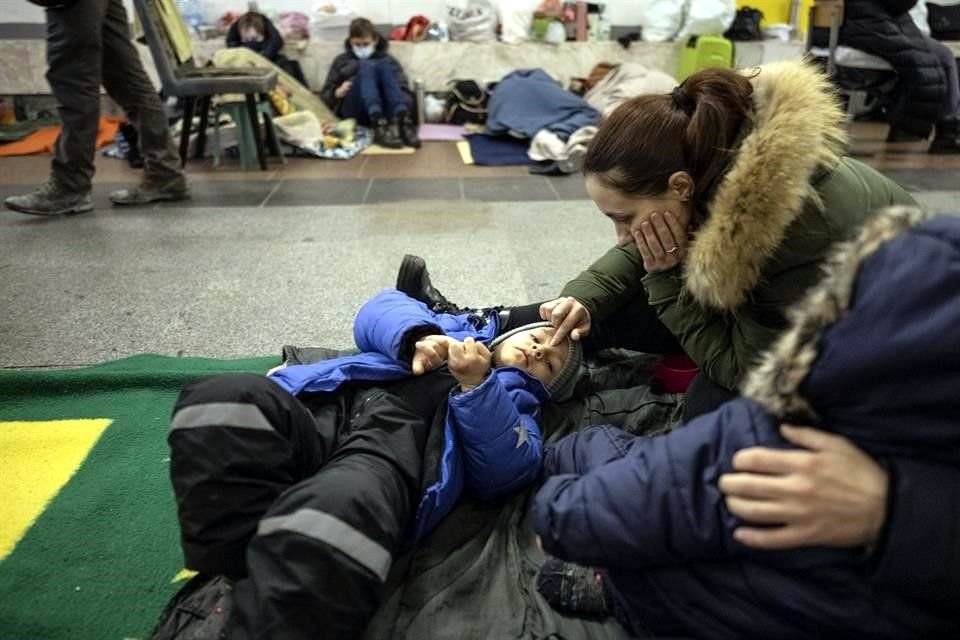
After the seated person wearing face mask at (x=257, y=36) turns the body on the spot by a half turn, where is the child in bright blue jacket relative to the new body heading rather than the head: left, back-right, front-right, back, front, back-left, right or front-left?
back-right

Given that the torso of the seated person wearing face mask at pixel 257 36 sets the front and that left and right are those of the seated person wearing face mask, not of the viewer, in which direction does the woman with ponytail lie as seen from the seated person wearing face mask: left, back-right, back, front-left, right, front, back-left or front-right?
front-left

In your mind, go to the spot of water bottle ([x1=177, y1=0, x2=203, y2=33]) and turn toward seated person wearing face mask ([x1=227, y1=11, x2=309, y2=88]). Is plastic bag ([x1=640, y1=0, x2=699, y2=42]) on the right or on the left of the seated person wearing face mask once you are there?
left

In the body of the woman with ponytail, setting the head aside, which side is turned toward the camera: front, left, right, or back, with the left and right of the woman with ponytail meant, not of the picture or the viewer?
left

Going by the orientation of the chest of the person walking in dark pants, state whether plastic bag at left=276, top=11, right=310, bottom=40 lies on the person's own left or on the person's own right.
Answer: on the person's own right

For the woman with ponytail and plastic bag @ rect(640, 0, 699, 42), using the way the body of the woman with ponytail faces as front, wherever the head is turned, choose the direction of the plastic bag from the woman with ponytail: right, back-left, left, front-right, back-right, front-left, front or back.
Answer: right

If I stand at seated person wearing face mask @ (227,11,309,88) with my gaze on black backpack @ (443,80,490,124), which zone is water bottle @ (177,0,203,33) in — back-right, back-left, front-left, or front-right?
back-left

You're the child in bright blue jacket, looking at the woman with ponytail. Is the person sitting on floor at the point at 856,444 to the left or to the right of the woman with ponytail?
right

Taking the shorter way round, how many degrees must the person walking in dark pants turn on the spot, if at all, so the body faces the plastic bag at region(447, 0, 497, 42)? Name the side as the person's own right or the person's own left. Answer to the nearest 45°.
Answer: approximately 135° to the person's own right

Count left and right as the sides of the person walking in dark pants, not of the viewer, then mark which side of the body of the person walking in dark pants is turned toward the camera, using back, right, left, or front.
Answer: left

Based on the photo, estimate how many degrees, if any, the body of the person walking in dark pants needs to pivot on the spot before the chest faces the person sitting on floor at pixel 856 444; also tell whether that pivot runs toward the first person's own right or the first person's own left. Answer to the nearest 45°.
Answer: approximately 90° to the first person's own left

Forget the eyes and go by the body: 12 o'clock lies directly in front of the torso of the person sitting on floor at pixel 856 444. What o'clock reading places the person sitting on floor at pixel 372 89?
the person sitting on floor at pixel 372 89 is roughly at 2 o'clock from the person sitting on floor at pixel 856 444.

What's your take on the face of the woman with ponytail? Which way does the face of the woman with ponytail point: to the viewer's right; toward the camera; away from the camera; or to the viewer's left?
to the viewer's left
